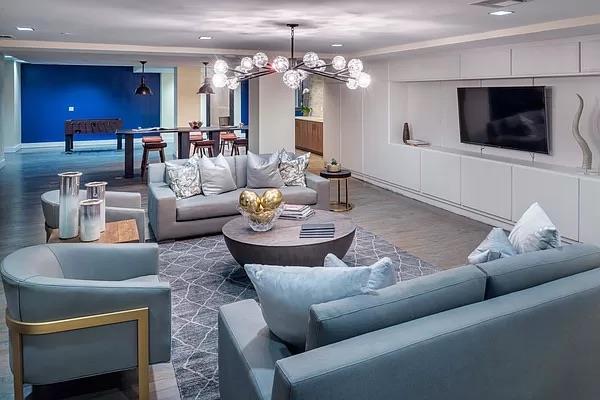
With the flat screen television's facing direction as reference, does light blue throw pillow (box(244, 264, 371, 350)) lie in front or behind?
in front

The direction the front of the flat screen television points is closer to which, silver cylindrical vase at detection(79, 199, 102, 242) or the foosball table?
the silver cylindrical vase

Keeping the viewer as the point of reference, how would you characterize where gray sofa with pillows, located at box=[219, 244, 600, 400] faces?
facing away from the viewer and to the left of the viewer

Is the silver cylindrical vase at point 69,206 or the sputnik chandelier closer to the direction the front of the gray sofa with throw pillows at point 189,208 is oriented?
the sputnik chandelier

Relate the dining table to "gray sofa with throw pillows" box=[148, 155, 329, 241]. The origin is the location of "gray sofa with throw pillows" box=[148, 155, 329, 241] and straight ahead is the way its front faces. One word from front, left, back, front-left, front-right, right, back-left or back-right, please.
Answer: back-left

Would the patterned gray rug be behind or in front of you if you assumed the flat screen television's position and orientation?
in front

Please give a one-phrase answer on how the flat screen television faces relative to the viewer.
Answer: facing the viewer and to the left of the viewer

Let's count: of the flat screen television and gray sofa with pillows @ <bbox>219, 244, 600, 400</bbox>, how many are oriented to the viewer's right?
0

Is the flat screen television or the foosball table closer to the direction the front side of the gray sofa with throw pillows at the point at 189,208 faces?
the flat screen television

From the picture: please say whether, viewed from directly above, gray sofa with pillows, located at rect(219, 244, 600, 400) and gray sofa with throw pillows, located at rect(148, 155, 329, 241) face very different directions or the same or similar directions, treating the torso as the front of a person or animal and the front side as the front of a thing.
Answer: very different directions

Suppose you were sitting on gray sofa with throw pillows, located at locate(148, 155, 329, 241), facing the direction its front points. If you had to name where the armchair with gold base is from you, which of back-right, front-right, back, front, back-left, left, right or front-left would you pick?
front-right
